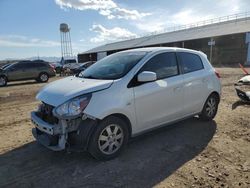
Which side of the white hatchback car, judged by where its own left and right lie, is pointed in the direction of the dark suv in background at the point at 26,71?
right

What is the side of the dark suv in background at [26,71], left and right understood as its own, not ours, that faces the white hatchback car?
left

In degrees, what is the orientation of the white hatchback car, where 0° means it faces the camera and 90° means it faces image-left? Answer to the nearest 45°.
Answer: approximately 45°

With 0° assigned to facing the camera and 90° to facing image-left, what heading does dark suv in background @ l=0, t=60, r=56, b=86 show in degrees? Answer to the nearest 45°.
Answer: approximately 90°
